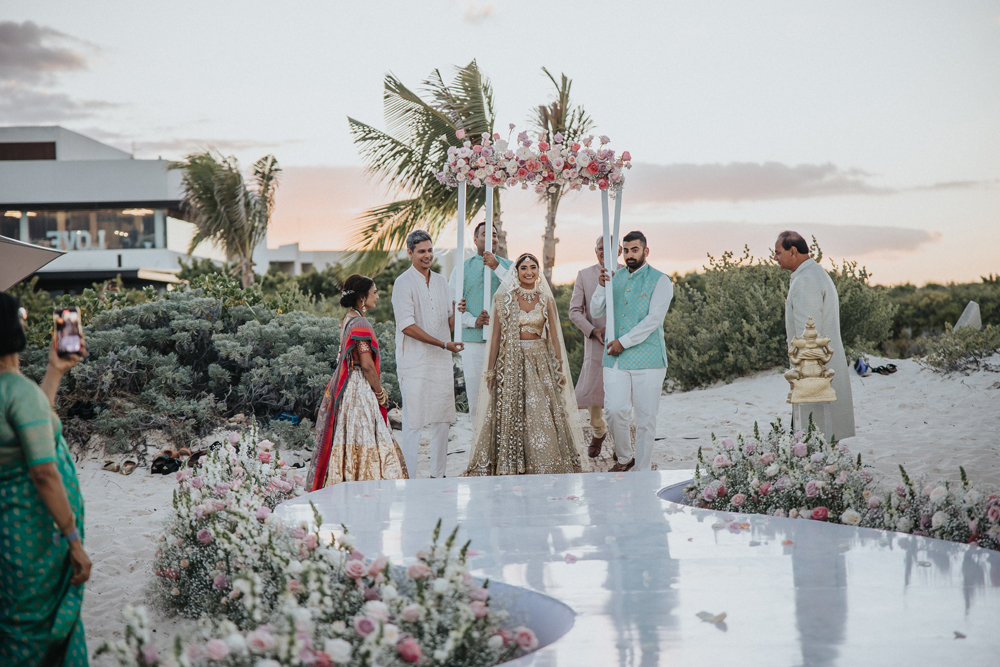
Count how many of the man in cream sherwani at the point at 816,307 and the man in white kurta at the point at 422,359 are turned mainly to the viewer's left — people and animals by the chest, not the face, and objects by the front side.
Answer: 1

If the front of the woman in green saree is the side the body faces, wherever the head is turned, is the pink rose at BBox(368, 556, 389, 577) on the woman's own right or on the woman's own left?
on the woman's own right

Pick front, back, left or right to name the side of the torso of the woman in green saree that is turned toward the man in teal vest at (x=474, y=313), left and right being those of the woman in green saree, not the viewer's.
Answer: front

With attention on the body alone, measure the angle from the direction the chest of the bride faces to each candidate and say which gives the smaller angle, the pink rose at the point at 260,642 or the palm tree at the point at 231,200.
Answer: the pink rose

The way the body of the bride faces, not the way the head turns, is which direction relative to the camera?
toward the camera

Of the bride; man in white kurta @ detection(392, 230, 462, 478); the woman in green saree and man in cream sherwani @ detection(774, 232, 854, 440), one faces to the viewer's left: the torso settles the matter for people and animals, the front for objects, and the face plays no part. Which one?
the man in cream sherwani

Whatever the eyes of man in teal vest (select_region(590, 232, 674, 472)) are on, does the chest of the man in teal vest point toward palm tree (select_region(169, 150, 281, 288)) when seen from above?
no

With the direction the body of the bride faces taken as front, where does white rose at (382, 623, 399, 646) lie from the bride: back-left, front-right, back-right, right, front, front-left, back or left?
front

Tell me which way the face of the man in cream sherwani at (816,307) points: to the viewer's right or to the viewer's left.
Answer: to the viewer's left

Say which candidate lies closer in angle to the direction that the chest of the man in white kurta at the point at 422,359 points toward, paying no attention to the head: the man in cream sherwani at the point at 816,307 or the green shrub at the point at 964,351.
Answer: the man in cream sherwani

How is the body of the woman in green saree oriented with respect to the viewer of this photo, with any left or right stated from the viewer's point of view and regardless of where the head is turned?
facing away from the viewer and to the right of the viewer

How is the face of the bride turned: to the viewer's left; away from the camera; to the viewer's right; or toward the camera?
toward the camera

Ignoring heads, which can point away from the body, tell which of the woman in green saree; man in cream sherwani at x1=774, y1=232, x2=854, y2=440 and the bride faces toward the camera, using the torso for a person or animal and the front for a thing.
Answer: the bride

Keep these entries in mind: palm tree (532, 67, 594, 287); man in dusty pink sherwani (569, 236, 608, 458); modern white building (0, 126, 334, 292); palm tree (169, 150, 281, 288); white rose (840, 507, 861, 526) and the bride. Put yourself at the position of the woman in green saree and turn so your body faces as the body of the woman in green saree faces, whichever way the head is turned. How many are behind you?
0

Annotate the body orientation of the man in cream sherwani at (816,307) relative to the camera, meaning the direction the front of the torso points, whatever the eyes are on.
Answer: to the viewer's left

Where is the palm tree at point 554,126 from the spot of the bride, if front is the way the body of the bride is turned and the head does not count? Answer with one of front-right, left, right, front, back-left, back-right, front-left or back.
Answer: back

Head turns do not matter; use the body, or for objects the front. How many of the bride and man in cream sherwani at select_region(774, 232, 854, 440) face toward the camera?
1

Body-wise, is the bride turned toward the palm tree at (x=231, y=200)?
no
